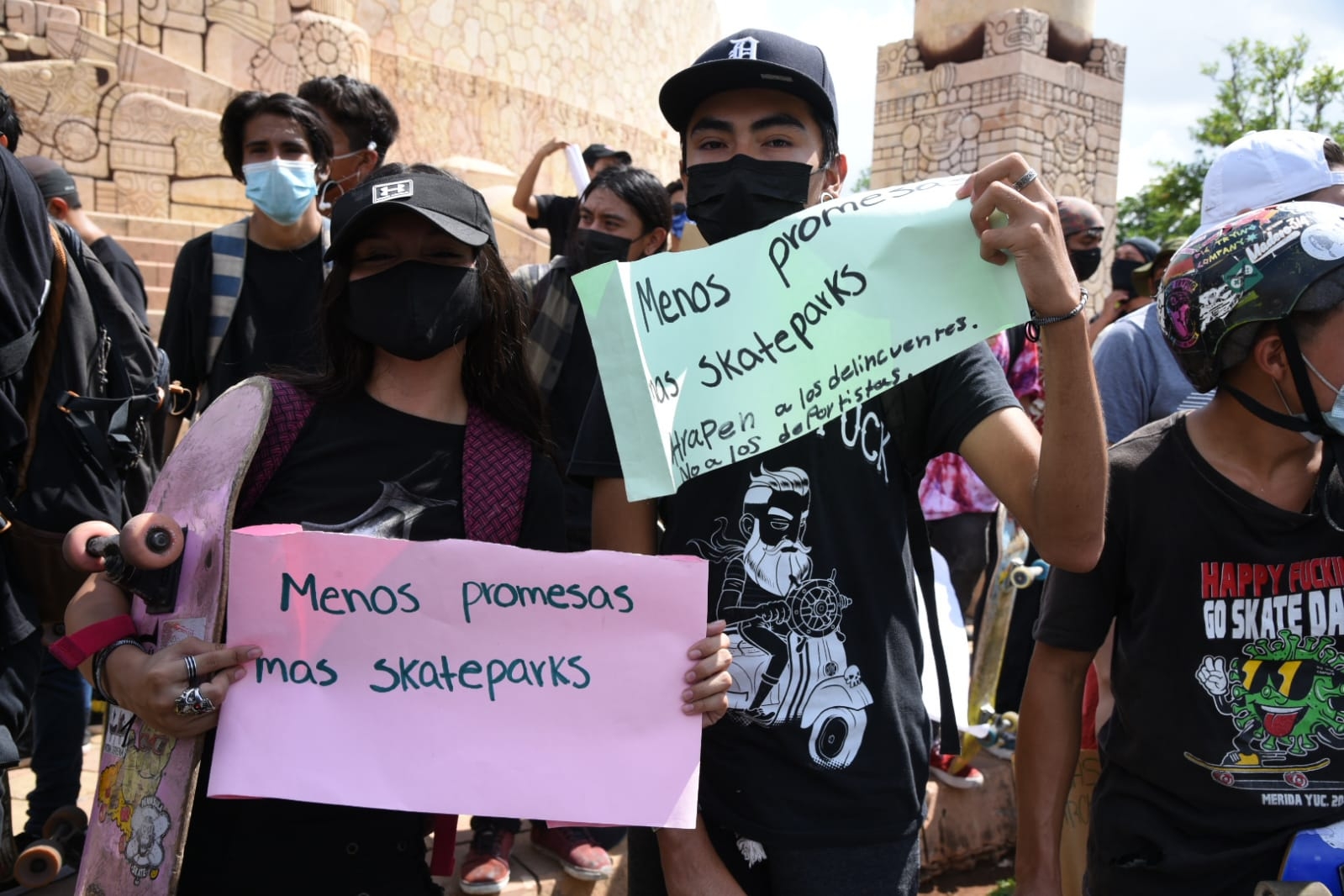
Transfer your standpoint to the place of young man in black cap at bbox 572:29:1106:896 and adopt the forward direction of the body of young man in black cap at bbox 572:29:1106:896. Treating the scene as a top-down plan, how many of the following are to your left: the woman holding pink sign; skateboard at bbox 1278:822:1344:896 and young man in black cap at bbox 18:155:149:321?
1

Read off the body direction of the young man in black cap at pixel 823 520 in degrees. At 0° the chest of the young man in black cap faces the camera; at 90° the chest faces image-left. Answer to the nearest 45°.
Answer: approximately 0°

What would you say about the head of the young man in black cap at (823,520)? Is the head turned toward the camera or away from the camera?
toward the camera

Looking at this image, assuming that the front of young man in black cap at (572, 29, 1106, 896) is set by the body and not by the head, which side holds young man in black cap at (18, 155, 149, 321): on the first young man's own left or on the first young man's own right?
on the first young man's own right

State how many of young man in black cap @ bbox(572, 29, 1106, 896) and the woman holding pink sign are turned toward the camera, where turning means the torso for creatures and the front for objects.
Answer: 2

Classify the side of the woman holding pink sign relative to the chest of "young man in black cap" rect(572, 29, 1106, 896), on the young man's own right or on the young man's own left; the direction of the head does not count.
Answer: on the young man's own right

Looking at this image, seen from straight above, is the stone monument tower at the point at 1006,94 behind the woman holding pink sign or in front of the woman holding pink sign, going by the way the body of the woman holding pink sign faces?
behind

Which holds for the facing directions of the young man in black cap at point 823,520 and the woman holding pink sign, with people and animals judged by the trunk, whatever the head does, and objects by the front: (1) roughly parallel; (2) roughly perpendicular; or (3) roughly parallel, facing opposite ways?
roughly parallel

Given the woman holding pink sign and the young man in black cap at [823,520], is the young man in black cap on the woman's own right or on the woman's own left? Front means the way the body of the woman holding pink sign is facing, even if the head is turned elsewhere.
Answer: on the woman's own left

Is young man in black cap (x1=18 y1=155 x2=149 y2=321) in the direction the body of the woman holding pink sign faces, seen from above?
no

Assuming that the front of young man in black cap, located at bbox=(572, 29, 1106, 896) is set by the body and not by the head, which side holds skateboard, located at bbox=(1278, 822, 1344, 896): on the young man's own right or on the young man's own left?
on the young man's own left

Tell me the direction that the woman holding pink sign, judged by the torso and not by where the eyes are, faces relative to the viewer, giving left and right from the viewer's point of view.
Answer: facing the viewer

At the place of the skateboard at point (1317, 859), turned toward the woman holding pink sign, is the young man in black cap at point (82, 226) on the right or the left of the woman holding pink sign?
right

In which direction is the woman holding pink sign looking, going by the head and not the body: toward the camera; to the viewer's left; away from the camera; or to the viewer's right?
toward the camera
